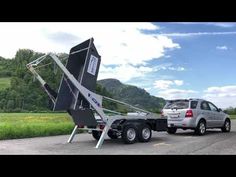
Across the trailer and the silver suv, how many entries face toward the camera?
0

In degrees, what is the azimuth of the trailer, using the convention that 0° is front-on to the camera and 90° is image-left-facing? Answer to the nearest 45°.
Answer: approximately 225°

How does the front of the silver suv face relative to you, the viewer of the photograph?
facing away from the viewer and to the right of the viewer

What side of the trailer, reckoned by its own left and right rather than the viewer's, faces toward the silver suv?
front

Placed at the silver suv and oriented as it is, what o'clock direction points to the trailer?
The trailer is roughly at 6 o'clock from the silver suv.
